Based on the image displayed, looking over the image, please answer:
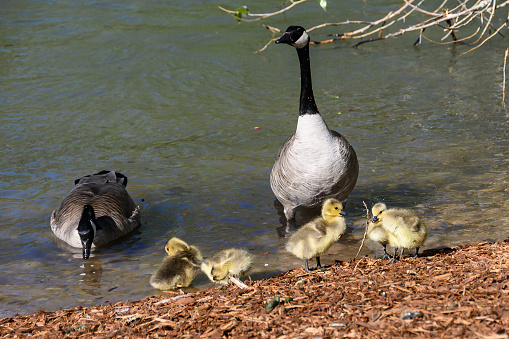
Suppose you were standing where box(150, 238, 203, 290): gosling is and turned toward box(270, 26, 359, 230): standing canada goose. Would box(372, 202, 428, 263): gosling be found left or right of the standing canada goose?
right

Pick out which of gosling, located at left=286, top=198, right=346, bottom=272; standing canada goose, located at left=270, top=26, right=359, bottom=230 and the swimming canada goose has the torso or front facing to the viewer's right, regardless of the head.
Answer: the gosling

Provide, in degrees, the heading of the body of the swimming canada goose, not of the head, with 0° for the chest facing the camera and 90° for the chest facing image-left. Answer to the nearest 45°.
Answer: approximately 0°

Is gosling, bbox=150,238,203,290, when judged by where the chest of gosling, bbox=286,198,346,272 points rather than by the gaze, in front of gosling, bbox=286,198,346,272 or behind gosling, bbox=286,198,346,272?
behind

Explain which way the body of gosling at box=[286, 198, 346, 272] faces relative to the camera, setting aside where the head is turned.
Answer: to the viewer's right

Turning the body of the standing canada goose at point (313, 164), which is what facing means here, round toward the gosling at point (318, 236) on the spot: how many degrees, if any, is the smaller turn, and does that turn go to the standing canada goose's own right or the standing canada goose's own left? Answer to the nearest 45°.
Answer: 0° — it already faces it

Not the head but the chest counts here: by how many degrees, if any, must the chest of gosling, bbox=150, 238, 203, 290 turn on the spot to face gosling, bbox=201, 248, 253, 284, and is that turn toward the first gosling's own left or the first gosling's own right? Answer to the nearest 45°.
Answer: approximately 45° to the first gosling's own right

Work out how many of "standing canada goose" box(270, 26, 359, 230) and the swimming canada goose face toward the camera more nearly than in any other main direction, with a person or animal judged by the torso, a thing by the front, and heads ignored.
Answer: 2
